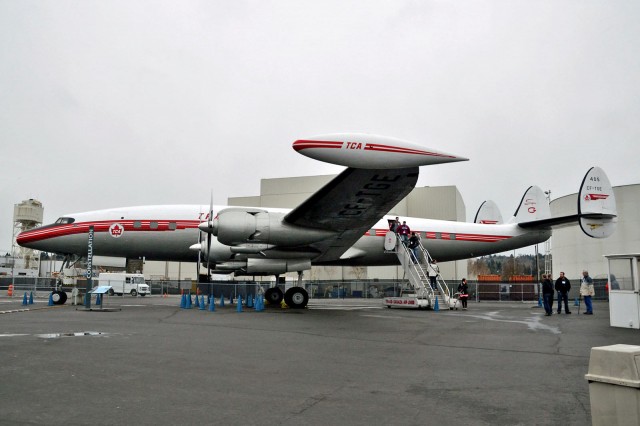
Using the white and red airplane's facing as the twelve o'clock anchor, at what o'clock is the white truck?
The white truck is roughly at 2 o'clock from the white and red airplane.

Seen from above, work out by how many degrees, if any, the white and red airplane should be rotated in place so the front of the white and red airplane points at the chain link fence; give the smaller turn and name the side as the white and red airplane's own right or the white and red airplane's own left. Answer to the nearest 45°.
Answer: approximately 90° to the white and red airplane's own right

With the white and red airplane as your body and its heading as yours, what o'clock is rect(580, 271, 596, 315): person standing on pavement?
The person standing on pavement is roughly at 6 o'clock from the white and red airplane.

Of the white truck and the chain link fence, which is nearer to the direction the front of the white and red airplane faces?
the white truck

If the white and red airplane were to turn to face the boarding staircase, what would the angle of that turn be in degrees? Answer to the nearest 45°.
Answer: approximately 180°

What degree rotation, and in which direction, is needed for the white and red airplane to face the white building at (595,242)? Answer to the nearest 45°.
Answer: approximately 135° to its right

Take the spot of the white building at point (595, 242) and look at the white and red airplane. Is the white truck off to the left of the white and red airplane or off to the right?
right

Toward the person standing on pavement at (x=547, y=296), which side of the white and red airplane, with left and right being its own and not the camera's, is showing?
back

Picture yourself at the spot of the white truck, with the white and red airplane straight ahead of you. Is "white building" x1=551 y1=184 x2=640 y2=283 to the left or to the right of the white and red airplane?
left

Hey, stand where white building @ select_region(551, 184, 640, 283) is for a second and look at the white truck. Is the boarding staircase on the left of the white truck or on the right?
left

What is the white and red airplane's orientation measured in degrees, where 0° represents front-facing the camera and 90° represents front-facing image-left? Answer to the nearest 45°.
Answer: approximately 90°
